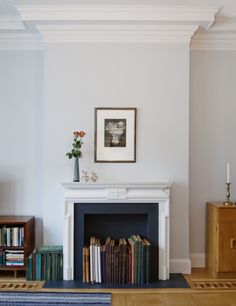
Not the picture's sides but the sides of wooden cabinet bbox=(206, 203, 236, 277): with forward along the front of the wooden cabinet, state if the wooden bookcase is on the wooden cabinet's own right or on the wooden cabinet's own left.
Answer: on the wooden cabinet's own right

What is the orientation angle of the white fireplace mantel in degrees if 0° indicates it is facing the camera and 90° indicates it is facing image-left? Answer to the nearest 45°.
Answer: approximately 0°

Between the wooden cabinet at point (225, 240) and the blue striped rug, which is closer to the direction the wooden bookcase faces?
the blue striped rug

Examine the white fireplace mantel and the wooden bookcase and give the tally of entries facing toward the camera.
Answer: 2

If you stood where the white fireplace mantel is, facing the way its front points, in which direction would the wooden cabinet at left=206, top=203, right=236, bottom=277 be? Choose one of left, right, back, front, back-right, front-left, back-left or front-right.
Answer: left

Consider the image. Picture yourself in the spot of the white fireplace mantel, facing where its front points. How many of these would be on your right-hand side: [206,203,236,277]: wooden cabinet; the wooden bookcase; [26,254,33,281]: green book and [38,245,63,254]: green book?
3

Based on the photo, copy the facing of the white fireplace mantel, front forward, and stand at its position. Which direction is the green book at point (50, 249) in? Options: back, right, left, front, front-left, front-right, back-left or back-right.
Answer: right

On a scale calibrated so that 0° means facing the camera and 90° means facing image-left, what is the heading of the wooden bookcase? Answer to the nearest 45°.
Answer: approximately 0°
